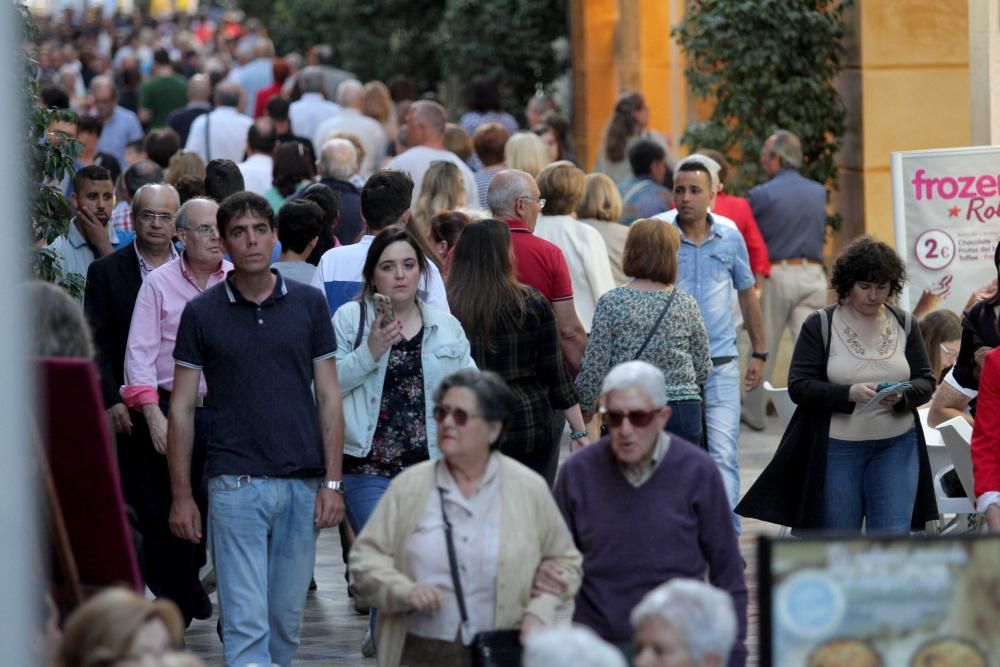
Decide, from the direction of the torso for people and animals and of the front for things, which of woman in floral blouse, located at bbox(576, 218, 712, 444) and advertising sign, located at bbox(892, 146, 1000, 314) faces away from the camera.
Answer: the woman in floral blouse

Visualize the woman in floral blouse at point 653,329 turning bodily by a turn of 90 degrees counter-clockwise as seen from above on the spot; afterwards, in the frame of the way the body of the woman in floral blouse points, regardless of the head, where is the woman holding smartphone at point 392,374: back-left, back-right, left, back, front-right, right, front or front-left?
front-left

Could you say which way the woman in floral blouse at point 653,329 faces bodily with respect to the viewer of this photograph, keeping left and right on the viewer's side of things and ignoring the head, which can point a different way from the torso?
facing away from the viewer

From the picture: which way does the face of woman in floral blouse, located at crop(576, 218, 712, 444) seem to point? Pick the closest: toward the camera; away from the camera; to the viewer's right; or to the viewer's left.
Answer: away from the camera

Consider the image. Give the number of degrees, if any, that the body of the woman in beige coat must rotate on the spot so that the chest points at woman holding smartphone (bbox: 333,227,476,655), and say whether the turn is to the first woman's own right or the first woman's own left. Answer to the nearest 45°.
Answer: approximately 180°

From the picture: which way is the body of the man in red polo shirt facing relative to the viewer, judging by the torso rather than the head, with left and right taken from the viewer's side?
facing away from the viewer and to the right of the viewer

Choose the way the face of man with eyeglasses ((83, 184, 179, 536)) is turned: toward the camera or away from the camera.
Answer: toward the camera

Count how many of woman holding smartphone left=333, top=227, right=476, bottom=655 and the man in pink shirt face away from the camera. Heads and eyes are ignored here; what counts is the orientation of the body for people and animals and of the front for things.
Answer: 0

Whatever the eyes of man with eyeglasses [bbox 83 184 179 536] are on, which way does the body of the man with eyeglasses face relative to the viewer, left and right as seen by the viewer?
facing the viewer

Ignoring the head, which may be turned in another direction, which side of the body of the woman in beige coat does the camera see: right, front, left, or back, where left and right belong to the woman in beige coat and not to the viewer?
front

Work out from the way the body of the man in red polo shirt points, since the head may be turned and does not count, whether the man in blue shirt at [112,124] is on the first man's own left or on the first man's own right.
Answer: on the first man's own left

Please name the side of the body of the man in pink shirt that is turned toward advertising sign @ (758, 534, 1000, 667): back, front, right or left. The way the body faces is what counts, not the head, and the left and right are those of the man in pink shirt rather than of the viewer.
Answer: front

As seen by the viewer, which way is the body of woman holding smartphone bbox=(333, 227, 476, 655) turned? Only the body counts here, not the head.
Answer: toward the camera

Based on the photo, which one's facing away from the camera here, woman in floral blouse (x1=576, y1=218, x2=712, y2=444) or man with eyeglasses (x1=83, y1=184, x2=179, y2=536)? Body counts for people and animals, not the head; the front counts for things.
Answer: the woman in floral blouse

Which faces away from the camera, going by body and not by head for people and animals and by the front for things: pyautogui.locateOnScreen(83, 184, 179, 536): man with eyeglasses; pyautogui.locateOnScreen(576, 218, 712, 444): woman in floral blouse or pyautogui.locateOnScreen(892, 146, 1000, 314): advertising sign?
the woman in floral blouse

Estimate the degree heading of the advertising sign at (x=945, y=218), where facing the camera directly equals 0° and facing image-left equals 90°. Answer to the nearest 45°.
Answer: approximately 0°

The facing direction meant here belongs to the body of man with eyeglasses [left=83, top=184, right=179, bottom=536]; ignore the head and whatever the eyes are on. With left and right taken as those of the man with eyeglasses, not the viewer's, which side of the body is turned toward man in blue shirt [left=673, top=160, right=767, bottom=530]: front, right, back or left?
left
